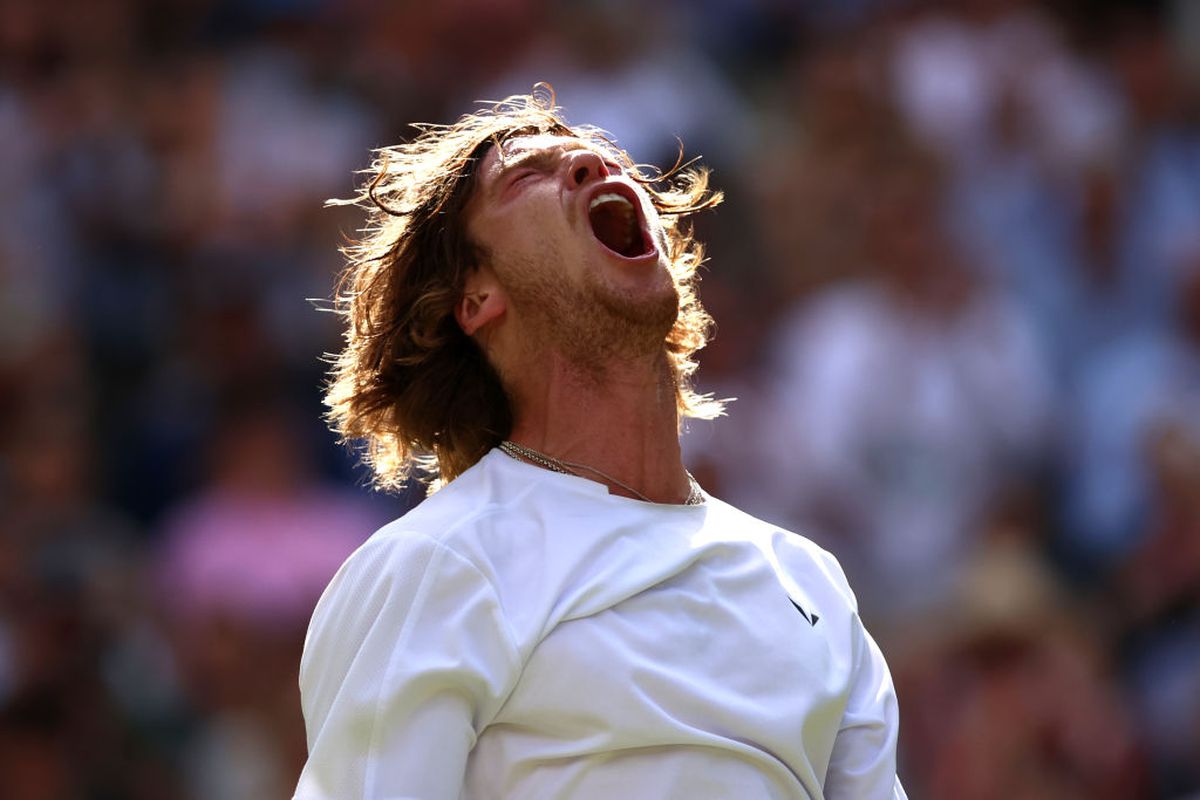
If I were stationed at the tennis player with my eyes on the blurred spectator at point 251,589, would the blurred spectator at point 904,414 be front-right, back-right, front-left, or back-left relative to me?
front-right

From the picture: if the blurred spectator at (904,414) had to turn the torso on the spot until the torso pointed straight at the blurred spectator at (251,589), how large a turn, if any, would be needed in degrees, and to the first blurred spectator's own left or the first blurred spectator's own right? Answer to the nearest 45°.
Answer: approximately 45° to the first blurred spectator's own right

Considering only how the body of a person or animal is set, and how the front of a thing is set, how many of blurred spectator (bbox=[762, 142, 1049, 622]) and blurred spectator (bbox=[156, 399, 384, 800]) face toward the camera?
2

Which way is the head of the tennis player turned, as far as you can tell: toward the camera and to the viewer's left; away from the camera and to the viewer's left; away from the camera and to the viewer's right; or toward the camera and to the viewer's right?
toward the camera and to the viewer's right

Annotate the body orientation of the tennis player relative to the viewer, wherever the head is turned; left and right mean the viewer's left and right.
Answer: facing the viewer and to the right of the viewer

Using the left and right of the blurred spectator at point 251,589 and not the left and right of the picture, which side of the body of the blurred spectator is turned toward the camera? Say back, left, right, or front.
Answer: front

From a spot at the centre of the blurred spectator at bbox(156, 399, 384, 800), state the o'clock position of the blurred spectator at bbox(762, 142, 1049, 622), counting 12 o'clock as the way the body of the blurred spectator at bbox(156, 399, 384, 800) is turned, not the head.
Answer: the blurred spectator at bbox(762, 142, 1049, 622) is roughly at 9 o'clock from the blurred spectator at bbox(156, 399, 384, 800).

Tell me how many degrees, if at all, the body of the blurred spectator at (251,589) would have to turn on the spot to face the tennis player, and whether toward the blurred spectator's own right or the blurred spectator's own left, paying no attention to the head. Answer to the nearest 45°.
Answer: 0° — they already face them

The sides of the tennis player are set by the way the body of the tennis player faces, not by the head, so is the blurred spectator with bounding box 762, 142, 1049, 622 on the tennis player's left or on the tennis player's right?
on the tennis player's left

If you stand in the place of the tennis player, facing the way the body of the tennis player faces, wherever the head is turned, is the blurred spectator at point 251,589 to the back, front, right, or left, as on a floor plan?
back

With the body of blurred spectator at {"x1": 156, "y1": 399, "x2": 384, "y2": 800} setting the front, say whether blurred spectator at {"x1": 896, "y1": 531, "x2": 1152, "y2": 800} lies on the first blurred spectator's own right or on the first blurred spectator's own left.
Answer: on the first blurred spectator's own left

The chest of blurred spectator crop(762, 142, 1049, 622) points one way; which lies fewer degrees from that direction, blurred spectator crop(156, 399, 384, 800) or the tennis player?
the tennis player

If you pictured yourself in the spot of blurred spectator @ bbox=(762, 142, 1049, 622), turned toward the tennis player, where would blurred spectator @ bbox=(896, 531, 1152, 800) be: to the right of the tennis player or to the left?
left

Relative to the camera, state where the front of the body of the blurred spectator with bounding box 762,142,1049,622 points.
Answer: toward the camera
